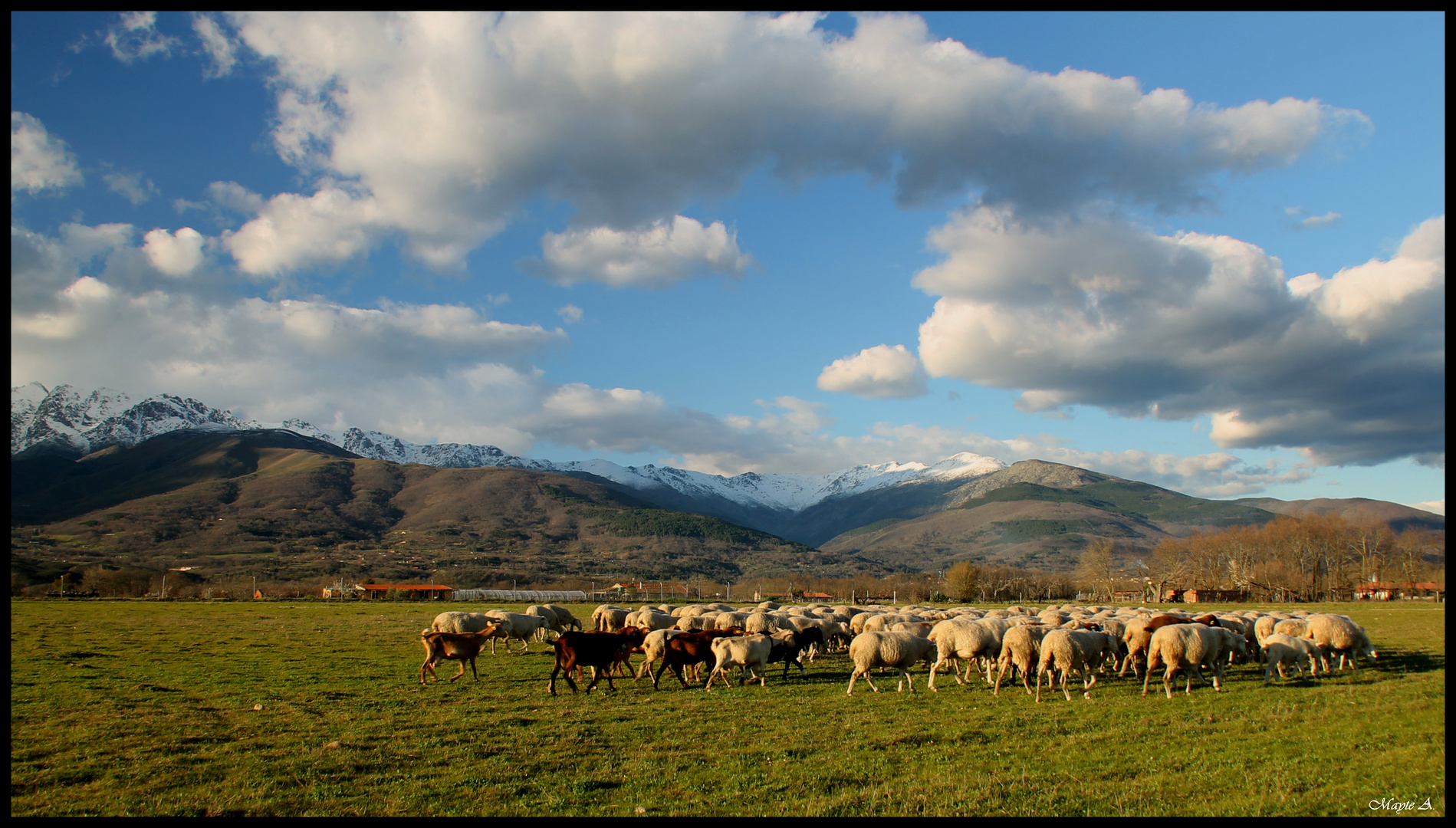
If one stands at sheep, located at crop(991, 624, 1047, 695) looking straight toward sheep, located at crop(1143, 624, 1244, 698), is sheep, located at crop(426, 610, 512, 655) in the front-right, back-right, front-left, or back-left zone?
back-left

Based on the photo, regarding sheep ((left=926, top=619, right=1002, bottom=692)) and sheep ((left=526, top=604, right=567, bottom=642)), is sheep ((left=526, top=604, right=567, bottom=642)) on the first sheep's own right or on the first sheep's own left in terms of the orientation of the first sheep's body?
on the first sheep's own left

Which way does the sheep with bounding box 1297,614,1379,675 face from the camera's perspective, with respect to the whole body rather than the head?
to the viewer's right

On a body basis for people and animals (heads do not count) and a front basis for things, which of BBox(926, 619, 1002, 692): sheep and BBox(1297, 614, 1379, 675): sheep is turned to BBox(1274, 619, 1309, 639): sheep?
BBox(926, 619, 1002, 692): sheep
